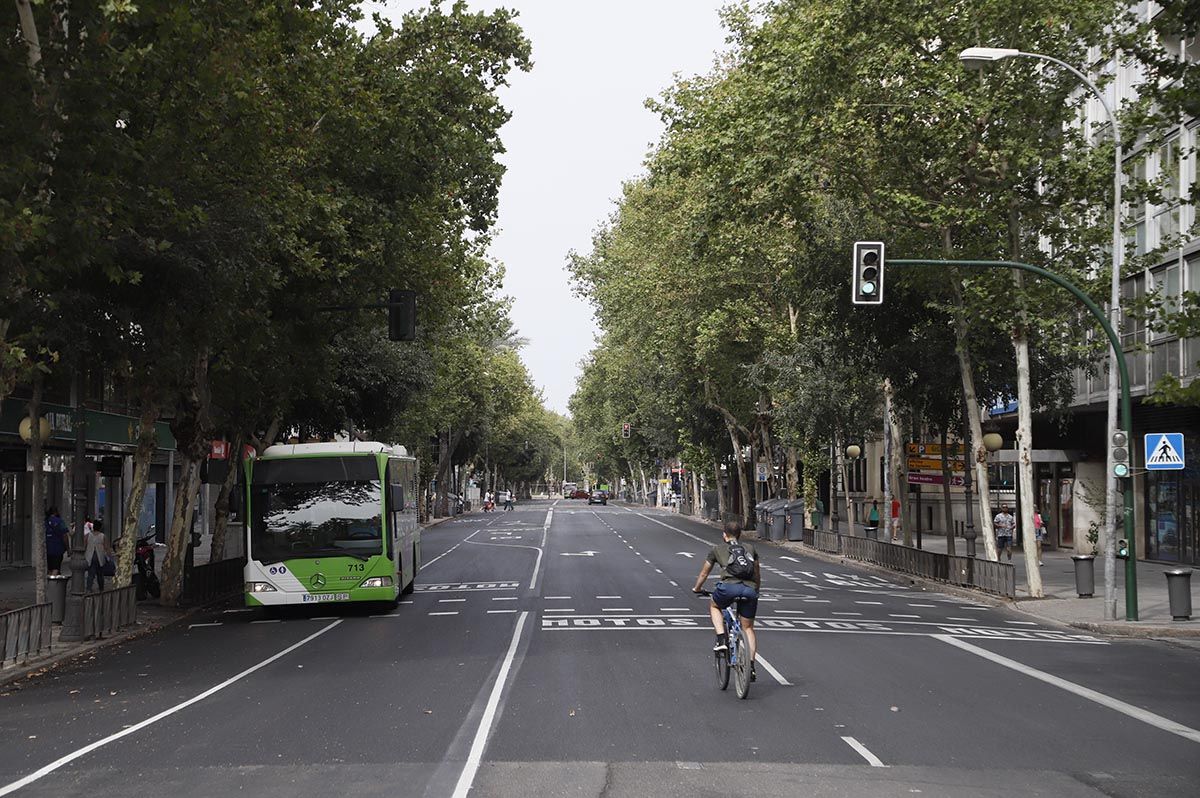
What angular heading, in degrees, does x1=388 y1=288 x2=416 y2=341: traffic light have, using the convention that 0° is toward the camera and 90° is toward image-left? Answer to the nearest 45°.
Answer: approximately 180°

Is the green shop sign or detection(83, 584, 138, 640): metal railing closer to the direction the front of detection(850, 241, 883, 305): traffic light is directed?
the metal railing

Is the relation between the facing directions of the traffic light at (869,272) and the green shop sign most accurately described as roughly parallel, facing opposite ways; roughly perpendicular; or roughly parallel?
roughly perpendicular

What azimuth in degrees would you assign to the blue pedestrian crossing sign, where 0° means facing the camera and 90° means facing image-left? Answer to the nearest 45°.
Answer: approximately 0°

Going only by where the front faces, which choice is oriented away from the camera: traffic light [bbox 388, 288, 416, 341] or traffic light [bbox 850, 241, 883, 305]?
traffic light [bbox 388, 288, 416, 341]

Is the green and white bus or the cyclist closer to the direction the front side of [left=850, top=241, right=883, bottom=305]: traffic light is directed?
the cyclist

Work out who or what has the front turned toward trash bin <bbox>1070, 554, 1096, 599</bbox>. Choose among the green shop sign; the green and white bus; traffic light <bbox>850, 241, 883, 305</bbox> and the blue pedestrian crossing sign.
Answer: the green shop sign

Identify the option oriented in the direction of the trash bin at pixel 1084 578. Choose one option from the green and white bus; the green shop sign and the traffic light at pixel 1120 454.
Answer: the green shop sign

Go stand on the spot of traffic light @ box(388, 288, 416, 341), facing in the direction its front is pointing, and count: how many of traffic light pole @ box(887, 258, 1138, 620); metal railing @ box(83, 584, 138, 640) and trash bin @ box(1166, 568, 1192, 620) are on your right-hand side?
2
